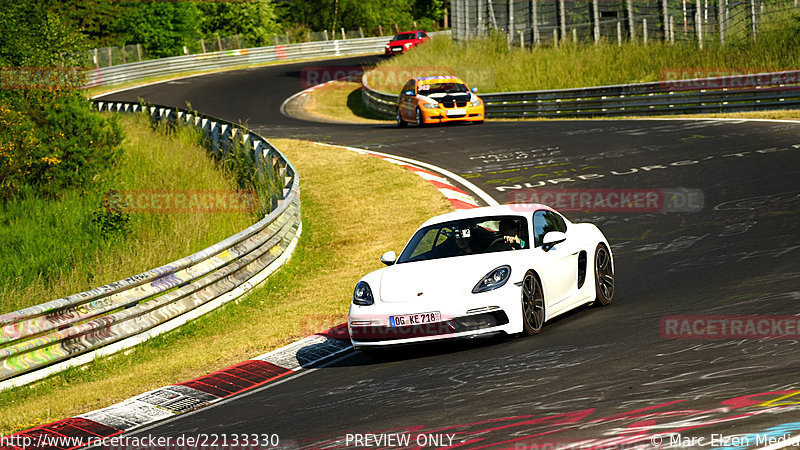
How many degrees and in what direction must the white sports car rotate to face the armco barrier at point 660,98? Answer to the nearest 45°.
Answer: approximately 135° to its right

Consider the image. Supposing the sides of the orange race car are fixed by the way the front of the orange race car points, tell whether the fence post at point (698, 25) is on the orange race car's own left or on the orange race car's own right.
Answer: on the orange race car's own left

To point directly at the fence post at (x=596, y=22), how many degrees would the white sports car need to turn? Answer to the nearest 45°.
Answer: approximately 135° to its right

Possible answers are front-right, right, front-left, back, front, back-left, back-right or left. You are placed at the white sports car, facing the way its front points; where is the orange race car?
back-right

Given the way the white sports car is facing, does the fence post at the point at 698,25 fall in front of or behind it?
behind

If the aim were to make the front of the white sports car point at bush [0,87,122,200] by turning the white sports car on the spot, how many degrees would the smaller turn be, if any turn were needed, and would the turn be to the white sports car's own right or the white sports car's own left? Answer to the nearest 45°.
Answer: approximately 90° to the white sports car's own right

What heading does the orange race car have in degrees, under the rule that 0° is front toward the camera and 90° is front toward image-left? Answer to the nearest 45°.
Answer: approximately 315°

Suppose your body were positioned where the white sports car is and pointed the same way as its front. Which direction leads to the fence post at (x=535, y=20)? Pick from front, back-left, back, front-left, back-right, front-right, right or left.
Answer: back-right

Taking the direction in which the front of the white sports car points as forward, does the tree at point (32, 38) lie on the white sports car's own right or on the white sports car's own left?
on the white sports car's own right

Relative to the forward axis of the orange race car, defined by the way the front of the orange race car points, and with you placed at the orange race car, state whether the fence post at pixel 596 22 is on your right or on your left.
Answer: on your left

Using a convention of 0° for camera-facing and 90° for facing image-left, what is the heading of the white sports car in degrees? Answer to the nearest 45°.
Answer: approximately 45°

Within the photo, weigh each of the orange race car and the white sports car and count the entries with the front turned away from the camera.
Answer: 0
